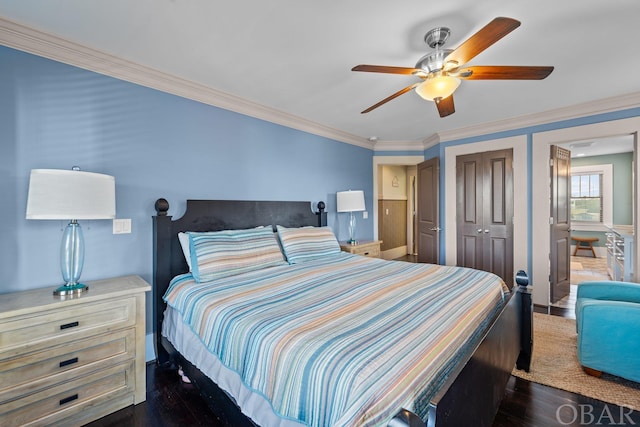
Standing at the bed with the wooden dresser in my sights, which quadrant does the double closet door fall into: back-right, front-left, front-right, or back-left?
back-right

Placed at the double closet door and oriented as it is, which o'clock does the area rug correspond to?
The area rug is roughly at 10 o'clock from the double closet door.

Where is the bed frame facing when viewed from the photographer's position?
facing the viewer and to the right of the viewer

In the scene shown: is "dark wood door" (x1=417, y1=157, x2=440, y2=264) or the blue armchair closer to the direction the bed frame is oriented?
the blue armchair

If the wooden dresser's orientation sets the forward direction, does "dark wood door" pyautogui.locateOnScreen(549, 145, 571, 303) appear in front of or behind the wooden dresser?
in front

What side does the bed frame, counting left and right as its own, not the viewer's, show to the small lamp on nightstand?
left

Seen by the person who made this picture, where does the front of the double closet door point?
facing the viewer and to the left of the viewer

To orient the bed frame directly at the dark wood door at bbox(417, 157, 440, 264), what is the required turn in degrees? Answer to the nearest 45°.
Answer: approximately 90° to its left

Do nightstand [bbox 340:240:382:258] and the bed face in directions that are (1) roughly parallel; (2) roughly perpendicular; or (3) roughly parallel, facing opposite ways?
roughly parallel

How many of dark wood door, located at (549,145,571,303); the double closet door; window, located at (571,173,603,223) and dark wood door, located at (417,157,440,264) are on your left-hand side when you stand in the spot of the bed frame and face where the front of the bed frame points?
4

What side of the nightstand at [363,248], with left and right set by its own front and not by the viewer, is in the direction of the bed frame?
right

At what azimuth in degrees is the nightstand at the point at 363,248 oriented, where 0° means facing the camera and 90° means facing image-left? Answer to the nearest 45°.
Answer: approximately 315°

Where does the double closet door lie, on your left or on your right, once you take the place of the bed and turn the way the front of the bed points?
on your left
